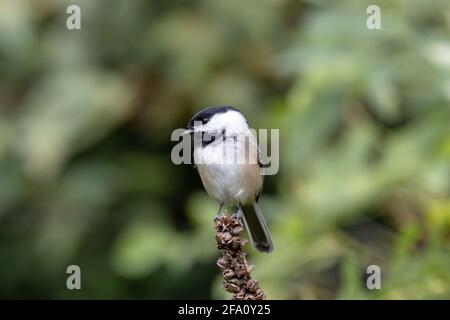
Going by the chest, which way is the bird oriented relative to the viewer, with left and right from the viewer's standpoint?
facing the viewer and to the left of the viewer
